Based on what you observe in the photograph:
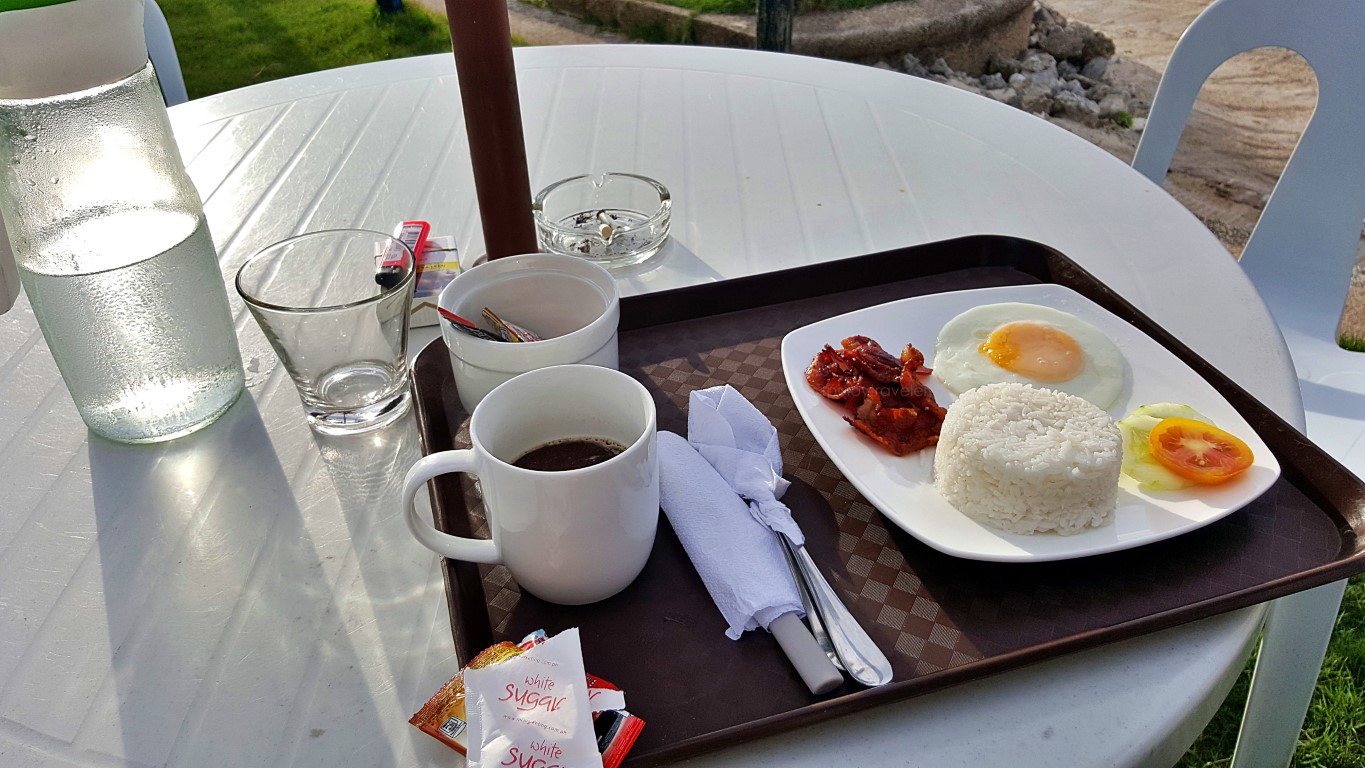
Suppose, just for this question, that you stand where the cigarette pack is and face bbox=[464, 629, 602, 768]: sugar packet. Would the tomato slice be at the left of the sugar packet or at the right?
left

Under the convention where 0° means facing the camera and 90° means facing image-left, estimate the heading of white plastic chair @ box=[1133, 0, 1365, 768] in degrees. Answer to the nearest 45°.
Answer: approximately 45°

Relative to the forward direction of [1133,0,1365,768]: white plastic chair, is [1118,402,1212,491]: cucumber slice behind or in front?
in front

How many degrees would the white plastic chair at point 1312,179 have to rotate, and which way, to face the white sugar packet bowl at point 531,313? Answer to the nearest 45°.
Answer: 0° — it already faces it

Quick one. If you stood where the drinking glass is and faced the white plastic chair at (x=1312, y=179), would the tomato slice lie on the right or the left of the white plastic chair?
right

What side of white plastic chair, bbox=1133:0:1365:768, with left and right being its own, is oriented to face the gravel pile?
right

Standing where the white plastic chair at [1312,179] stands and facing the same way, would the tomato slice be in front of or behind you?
in front
